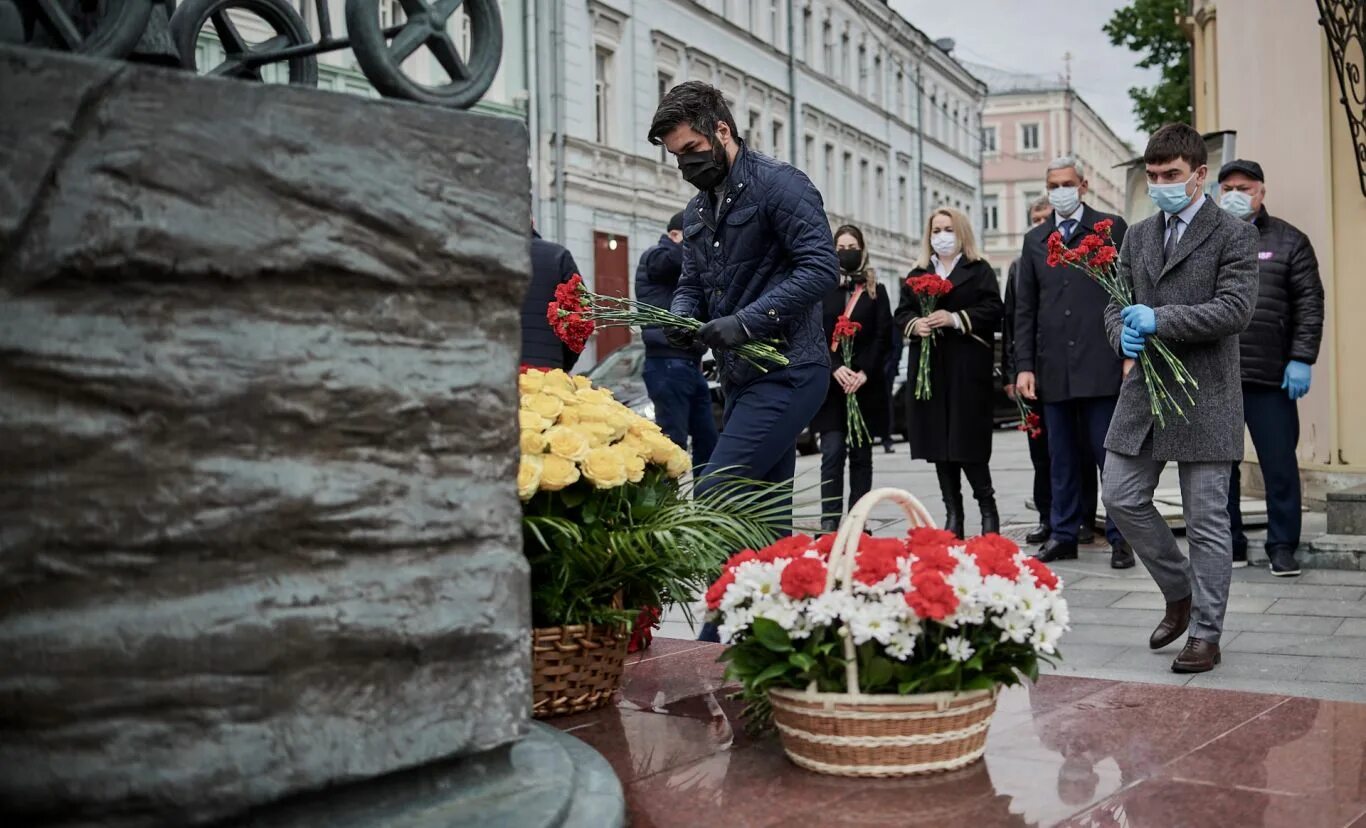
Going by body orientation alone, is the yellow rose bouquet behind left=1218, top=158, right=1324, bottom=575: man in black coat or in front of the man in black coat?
in front

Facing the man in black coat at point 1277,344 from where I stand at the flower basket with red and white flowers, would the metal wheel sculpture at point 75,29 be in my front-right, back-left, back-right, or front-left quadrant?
back-left

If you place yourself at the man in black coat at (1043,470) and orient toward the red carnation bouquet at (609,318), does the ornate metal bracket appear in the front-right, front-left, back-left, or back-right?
back-left

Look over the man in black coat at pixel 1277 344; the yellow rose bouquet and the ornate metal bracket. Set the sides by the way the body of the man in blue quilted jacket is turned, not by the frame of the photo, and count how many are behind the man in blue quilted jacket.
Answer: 2

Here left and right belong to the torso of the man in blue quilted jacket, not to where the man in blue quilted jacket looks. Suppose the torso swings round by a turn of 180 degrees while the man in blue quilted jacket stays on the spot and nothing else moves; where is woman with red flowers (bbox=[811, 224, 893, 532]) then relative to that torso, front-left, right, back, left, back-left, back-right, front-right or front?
front-left

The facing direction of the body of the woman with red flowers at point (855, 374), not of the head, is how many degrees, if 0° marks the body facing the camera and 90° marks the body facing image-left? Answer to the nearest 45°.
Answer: approximately 0°

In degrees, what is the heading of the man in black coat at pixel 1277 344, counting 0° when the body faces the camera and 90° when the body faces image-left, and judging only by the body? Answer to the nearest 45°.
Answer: approximately 45°
